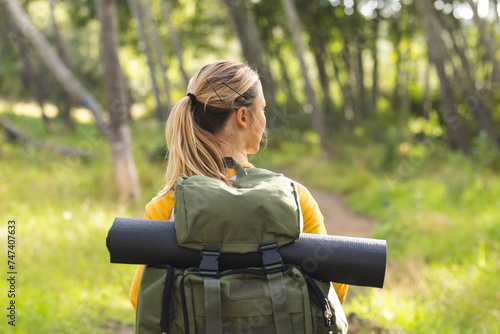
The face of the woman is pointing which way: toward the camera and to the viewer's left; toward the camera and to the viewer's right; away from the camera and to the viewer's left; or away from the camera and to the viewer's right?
away from the camera and to the viewer's right

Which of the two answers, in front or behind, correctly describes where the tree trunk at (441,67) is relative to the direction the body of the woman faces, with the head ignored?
in front

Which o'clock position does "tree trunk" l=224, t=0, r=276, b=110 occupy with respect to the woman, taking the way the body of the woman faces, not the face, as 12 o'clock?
The tree trunk is roughly at 12 o'clock from the woman.

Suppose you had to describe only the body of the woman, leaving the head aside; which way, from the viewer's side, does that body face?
away from the camera

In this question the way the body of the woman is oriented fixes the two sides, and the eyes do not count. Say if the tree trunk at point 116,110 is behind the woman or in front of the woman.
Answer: in front

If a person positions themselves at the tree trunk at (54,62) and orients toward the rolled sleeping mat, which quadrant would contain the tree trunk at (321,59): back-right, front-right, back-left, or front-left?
back-left
